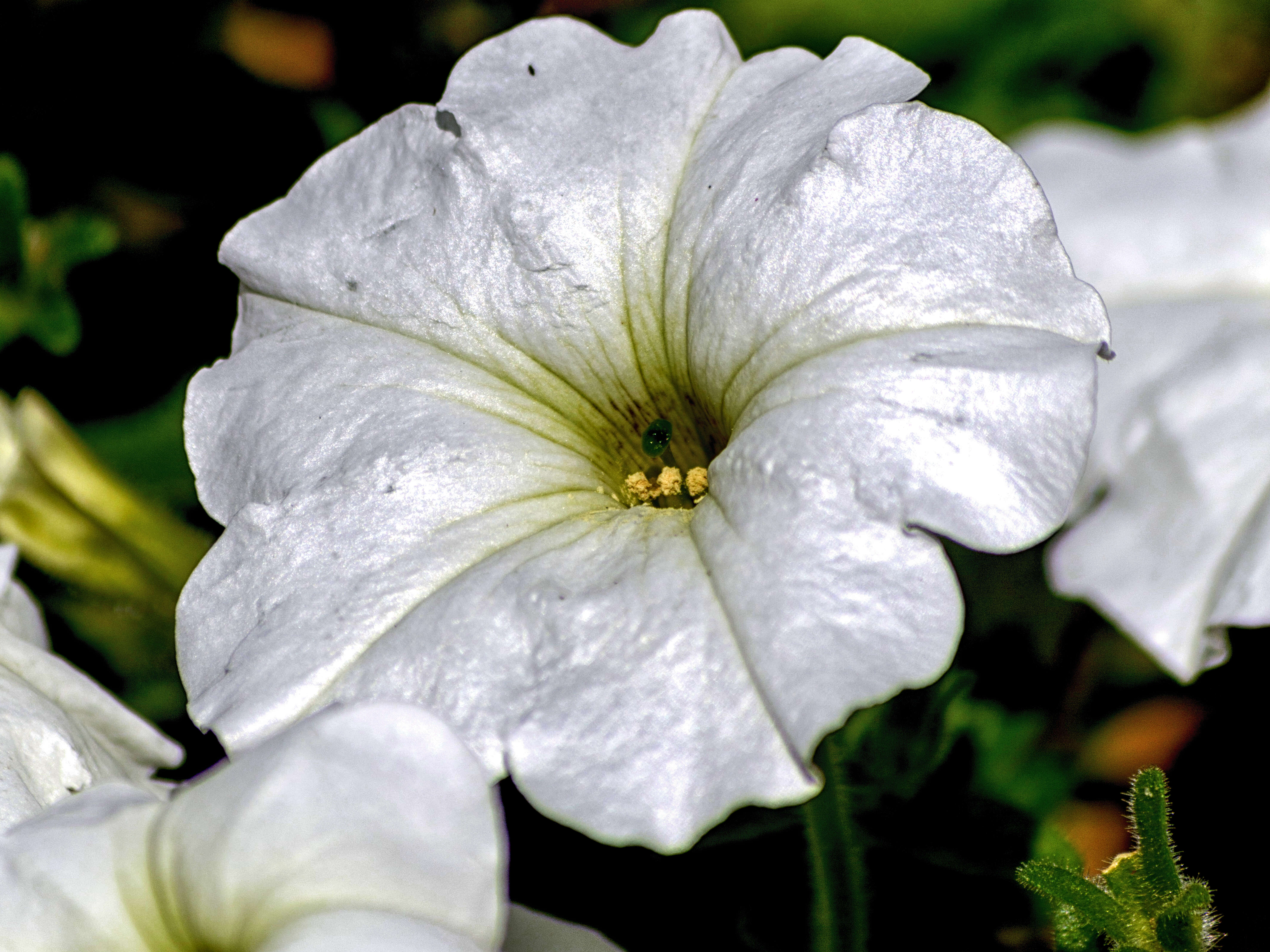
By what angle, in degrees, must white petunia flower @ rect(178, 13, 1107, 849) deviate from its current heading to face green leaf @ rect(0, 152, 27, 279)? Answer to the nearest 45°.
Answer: approximately 135° to its right

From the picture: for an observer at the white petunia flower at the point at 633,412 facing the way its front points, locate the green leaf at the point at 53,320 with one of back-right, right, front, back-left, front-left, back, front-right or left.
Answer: back-right

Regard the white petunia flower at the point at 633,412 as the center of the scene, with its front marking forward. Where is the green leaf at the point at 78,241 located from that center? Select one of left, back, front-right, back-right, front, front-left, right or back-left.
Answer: back-right

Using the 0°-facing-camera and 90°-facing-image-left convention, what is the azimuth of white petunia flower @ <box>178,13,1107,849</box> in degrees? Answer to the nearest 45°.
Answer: approximately 0°
